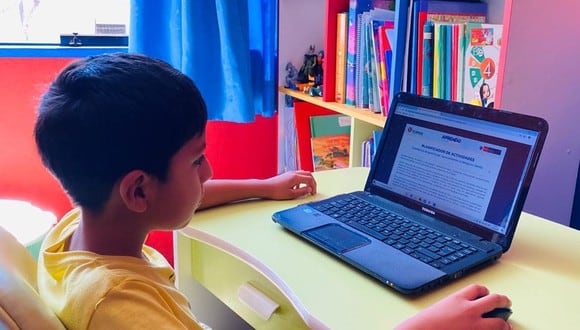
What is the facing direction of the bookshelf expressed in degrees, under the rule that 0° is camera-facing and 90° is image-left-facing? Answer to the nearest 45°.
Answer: approximately 45°

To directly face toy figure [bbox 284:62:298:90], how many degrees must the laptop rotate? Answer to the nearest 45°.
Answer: approximately 90° to its right

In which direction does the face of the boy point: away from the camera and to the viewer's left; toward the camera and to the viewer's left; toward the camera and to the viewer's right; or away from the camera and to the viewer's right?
away from the camera and to the viewer's right
